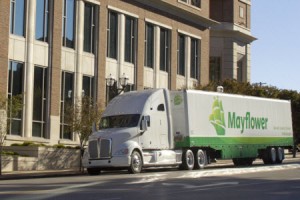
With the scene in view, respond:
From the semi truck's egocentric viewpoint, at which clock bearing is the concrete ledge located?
The concrete ledge is roughly at 2 o'clock from the semi truck.

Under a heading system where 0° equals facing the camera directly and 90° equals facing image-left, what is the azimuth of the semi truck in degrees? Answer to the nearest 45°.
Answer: approximately 45°
